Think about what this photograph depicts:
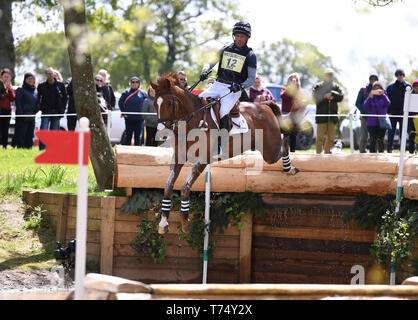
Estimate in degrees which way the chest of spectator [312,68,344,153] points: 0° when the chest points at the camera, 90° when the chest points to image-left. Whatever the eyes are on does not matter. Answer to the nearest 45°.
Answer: approximately 0°

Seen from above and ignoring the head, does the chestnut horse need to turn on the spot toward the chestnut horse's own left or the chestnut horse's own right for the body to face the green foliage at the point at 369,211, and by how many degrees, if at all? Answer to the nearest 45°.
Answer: approximately 135° to the chestnut horse's own left

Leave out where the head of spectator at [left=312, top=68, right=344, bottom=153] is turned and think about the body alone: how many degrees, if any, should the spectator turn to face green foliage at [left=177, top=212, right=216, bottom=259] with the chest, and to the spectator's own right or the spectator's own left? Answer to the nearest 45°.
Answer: approximately 45° to the spectator's own right

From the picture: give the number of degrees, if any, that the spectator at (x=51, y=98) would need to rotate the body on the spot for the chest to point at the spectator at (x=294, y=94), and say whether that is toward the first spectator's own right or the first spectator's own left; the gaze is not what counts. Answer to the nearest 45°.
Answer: approximately 45° to the first spectator's own left

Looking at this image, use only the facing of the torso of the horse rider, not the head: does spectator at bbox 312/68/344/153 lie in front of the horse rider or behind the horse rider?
behind

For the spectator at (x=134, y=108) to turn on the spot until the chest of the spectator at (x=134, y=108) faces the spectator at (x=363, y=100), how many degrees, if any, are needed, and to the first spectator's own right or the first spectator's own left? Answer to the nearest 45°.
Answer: approximately 90° to the first spectator's own left

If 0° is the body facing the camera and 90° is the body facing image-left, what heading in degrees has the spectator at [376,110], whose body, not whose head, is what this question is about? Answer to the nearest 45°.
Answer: approximately 0°

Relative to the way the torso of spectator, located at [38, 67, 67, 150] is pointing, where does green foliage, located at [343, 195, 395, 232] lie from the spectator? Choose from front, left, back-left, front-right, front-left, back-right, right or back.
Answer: front-left

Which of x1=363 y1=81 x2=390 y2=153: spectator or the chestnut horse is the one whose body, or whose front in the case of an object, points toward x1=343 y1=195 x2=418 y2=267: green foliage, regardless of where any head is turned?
the spectator
